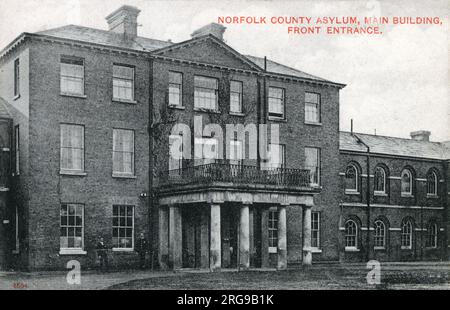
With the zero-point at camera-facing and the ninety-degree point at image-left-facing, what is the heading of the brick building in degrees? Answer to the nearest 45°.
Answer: approximately 315°
